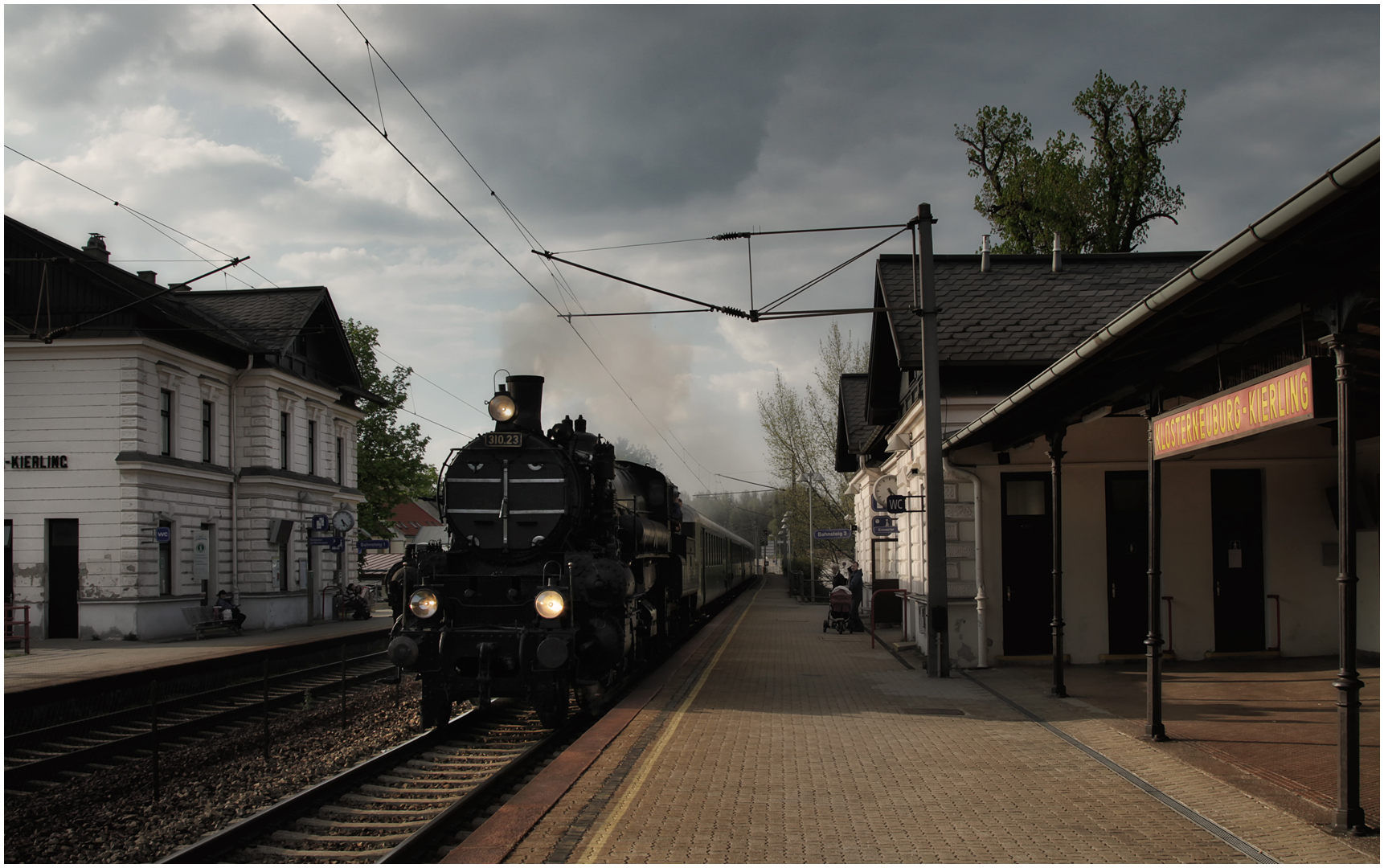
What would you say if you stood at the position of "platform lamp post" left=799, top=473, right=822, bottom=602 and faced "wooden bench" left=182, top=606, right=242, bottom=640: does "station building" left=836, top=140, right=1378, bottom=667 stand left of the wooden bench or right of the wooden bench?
left

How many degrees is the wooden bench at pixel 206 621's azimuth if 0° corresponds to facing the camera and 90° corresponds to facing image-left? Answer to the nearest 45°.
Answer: approximately 315°

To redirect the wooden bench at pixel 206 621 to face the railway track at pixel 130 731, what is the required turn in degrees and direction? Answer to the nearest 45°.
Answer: approximately 45° to its right
